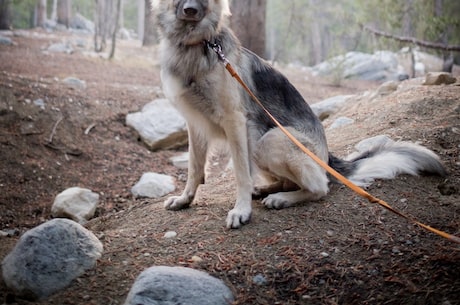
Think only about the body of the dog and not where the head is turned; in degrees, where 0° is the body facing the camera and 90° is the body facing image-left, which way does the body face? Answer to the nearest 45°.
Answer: approximately 45°

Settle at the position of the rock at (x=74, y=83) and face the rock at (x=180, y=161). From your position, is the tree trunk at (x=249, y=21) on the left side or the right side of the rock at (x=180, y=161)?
left

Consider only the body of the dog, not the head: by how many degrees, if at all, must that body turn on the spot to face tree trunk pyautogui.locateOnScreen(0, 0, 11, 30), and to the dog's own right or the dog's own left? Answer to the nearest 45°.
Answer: approximately 90° to the dog's own right

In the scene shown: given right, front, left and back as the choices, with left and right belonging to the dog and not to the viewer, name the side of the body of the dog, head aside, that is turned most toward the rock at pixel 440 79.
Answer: back

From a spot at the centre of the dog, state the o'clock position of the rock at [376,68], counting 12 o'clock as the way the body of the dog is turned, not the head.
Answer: The rock is roughly at 5 o'clock from the dog.
